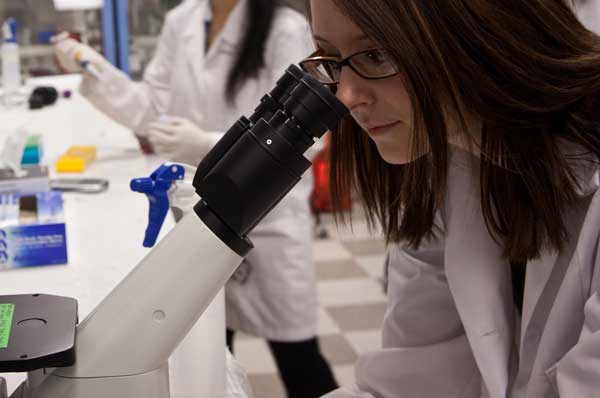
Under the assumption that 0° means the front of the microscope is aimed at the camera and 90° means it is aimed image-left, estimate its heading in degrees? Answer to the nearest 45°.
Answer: approximately 270°

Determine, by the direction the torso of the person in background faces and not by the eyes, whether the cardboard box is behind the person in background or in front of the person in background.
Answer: in front

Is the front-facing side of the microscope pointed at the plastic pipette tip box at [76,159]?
no

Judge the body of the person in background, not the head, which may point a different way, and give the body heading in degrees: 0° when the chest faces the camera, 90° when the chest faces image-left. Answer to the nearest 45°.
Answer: approximately 45°

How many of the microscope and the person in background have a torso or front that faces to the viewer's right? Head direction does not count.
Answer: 1

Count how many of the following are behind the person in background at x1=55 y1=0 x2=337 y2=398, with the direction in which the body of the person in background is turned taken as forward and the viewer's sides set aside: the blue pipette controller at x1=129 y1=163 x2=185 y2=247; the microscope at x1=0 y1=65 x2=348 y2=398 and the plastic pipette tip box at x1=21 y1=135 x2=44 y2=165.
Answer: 0

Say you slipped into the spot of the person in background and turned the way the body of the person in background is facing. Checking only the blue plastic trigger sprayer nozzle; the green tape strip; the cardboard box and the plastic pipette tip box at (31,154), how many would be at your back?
0

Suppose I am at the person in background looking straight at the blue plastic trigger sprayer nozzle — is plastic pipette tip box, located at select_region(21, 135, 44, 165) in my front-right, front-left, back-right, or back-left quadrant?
front-right

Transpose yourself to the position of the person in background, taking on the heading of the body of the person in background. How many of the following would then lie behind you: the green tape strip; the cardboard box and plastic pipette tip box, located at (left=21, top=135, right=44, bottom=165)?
0

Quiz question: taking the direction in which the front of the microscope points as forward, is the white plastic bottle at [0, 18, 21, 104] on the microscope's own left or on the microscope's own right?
on the microscope's own left

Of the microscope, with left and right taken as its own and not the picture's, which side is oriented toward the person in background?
left

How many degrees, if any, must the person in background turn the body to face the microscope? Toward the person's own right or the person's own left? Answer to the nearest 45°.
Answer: approximately 45° to the person's own left

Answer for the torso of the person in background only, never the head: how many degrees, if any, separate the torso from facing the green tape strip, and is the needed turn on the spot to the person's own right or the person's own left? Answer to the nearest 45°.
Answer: approximately 45° to the person's own left
